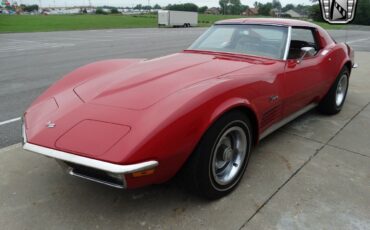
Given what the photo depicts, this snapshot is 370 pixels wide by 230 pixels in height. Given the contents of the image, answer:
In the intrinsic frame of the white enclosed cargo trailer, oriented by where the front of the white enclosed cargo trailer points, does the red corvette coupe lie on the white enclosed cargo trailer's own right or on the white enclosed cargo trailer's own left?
on the white enclosed cargo trailer's own left

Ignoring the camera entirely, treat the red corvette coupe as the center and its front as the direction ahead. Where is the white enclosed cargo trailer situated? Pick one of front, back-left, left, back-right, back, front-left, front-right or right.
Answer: back-right

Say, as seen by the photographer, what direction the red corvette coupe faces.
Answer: facing the viewer and to the left of the viewer

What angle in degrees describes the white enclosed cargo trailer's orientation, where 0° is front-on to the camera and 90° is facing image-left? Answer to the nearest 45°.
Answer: approximately 45°

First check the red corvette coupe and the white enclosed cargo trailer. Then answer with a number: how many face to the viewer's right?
0
